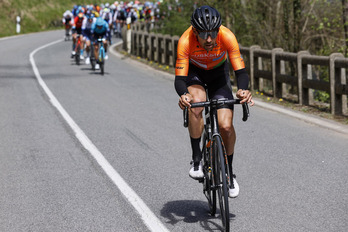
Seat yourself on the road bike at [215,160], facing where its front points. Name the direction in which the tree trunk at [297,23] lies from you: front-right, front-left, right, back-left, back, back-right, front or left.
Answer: back

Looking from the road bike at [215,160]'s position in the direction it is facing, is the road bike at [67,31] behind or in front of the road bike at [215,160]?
behind

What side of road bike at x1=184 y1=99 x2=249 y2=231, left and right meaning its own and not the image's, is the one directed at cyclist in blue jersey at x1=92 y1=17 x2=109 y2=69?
back

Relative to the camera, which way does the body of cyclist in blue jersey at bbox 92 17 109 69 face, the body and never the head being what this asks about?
toward the camera

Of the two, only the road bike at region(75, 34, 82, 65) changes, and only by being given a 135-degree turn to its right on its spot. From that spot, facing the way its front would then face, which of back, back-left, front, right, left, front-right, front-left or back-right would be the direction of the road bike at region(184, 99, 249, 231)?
back-left

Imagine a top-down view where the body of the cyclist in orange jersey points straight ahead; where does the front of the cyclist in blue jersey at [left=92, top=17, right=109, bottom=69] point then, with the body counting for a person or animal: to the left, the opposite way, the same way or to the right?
the same way

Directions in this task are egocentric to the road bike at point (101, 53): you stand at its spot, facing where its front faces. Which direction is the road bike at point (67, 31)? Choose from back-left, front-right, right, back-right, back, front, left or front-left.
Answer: back

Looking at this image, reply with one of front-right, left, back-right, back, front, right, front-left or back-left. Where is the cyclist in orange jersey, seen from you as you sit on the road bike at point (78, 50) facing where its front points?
front

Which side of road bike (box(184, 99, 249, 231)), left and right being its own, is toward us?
front

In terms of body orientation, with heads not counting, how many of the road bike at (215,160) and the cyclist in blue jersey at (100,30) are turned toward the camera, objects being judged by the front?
2

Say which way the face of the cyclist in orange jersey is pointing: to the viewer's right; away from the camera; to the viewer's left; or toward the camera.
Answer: toward the camera

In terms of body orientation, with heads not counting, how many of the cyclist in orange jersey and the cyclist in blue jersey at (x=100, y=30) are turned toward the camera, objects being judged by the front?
2

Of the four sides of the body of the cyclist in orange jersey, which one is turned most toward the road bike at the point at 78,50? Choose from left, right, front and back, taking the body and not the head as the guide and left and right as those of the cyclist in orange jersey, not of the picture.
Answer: back

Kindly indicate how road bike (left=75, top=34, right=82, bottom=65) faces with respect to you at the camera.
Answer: facing the viewer

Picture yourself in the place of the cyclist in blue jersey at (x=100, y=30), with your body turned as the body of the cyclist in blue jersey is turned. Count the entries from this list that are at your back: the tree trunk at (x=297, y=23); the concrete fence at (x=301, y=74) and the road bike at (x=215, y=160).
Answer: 0
